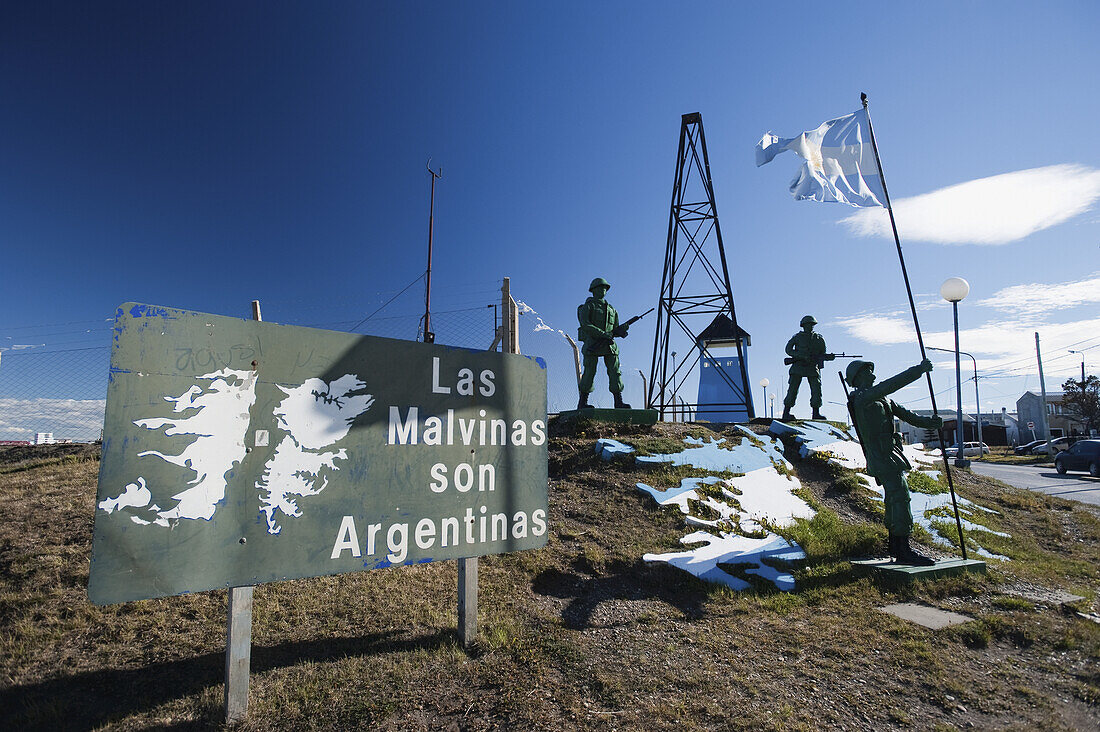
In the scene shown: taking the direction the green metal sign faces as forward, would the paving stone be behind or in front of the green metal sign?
in front

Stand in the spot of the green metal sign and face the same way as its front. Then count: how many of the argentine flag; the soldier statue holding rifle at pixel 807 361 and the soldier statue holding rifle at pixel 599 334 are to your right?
0

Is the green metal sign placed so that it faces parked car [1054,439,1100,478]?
no

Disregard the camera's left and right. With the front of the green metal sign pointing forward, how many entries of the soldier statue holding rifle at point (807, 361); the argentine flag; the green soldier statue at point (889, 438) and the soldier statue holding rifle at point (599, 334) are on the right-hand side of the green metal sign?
0

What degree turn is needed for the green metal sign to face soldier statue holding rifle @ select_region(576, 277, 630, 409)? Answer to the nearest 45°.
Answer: approximately 90° to its left

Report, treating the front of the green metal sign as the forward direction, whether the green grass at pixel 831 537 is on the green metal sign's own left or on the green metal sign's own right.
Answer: on the green metal sign's own left

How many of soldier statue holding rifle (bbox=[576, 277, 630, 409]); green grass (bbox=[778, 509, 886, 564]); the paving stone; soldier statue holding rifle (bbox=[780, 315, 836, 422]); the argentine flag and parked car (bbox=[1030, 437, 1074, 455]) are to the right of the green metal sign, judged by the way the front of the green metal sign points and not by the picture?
0

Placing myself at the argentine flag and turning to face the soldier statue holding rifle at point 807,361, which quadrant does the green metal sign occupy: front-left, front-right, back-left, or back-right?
back-left

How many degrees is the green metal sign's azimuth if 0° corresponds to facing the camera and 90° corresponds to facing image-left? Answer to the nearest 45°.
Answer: approximately 315°

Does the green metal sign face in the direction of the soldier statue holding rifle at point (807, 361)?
no

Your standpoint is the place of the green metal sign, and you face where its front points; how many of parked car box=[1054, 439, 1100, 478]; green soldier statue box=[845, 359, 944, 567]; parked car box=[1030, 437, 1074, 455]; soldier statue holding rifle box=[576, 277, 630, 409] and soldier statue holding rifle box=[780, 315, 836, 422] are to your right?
0

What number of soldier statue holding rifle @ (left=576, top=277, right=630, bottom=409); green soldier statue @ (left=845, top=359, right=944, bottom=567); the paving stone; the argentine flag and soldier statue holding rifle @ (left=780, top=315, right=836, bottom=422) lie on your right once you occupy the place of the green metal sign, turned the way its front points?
0

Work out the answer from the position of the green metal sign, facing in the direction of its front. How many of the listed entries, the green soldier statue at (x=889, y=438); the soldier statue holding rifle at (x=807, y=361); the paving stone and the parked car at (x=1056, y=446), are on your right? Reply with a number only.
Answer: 0

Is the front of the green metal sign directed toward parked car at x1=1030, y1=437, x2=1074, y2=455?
no
